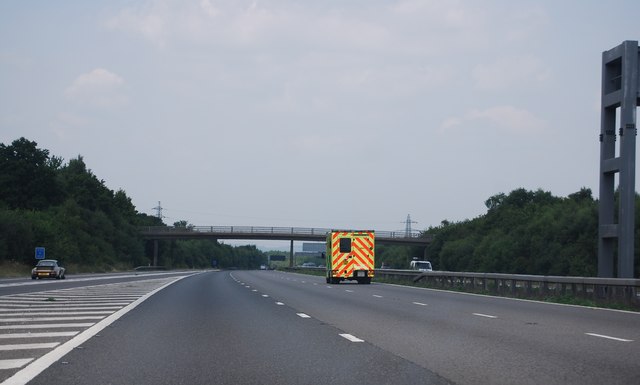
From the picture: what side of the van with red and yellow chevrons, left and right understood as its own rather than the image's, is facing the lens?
back
